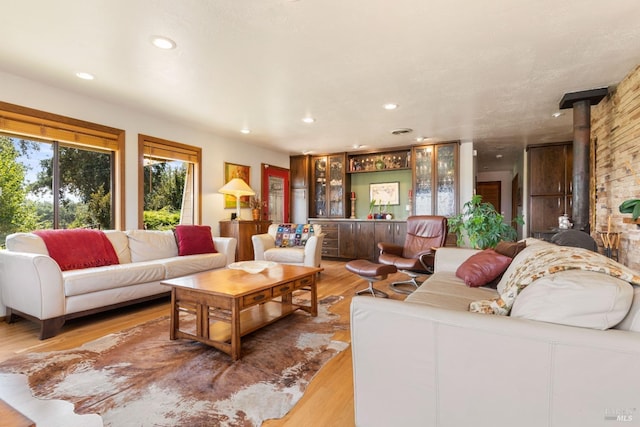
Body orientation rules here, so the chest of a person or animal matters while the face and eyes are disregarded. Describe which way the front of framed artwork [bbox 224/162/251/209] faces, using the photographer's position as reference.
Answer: facing the viewer and to the right of the viewer

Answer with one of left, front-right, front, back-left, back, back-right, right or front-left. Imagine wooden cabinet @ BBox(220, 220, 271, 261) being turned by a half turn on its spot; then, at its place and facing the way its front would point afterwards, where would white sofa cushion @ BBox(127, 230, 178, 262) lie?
back-left

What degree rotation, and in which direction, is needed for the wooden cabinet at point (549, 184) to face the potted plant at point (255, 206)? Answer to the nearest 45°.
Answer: approximately 45° to its right

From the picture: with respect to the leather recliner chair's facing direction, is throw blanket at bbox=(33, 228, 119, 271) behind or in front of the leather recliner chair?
in front

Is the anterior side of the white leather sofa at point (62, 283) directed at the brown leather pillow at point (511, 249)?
yes

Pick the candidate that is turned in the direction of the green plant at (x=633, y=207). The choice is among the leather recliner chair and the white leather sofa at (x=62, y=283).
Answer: the white leather sofa

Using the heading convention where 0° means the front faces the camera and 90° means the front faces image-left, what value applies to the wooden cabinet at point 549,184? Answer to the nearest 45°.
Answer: approximately 0°

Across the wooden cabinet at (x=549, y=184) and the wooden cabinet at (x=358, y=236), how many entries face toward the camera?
2

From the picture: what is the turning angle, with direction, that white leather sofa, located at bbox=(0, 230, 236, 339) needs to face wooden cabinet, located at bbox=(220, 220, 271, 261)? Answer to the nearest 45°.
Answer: approximately 90° to its left
